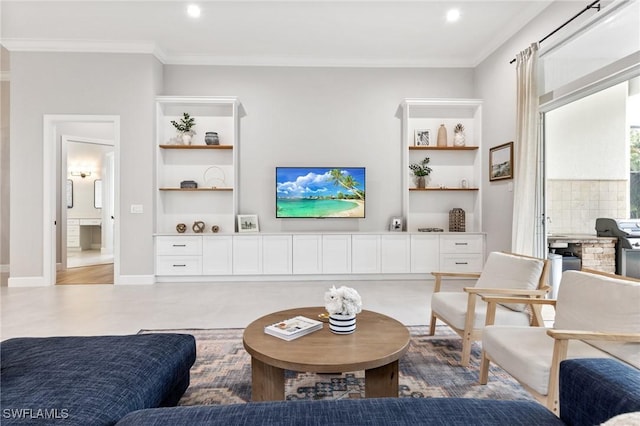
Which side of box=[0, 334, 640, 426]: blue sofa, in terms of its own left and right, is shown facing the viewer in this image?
back

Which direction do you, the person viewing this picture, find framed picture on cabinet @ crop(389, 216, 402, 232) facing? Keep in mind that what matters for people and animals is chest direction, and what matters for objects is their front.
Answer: facing the viewer

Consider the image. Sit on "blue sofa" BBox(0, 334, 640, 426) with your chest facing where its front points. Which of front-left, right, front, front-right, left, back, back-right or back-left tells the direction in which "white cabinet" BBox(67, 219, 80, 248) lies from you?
front-left

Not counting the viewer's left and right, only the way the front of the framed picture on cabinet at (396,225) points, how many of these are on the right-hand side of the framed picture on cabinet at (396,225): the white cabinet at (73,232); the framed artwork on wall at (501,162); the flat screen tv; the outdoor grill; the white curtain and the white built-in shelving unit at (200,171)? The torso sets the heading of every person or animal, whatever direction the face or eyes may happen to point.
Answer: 3

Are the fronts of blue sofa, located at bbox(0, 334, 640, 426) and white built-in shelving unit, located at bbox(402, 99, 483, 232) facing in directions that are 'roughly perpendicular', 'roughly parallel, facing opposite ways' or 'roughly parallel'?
roughly parallel, facing opposite ways

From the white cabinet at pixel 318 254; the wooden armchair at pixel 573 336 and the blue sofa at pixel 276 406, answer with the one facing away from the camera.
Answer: the blue sofa

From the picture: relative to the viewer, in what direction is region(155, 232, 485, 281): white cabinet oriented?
toward the camera

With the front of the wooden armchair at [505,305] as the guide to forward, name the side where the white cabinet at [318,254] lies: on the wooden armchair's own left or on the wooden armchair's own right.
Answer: on the wooden armchair's own right

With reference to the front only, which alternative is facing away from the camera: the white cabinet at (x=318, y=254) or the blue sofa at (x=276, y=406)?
the blue sofa

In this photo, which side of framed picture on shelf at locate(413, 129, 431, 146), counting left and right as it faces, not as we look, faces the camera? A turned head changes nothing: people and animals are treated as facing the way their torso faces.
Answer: front

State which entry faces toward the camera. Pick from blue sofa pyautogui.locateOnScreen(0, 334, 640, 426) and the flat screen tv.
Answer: the flat screen tv

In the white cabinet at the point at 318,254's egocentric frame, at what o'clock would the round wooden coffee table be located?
The round wooden coffee table is roughly at 12 o'clock from the white cabinet.

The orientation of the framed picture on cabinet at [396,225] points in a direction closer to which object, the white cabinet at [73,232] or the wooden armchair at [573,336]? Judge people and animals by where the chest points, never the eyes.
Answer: the wooden armchair

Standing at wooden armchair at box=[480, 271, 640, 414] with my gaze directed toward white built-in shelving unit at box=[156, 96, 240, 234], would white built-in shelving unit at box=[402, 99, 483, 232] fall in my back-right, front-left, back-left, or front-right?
front-right

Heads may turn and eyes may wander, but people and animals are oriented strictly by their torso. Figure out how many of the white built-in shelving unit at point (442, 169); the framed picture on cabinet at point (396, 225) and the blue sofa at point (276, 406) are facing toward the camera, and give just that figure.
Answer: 2

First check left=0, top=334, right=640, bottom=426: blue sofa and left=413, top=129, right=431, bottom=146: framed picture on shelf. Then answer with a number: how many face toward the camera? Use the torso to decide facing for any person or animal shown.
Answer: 1

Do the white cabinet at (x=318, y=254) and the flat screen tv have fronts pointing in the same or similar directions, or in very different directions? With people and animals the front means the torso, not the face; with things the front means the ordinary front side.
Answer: same or similar directions
